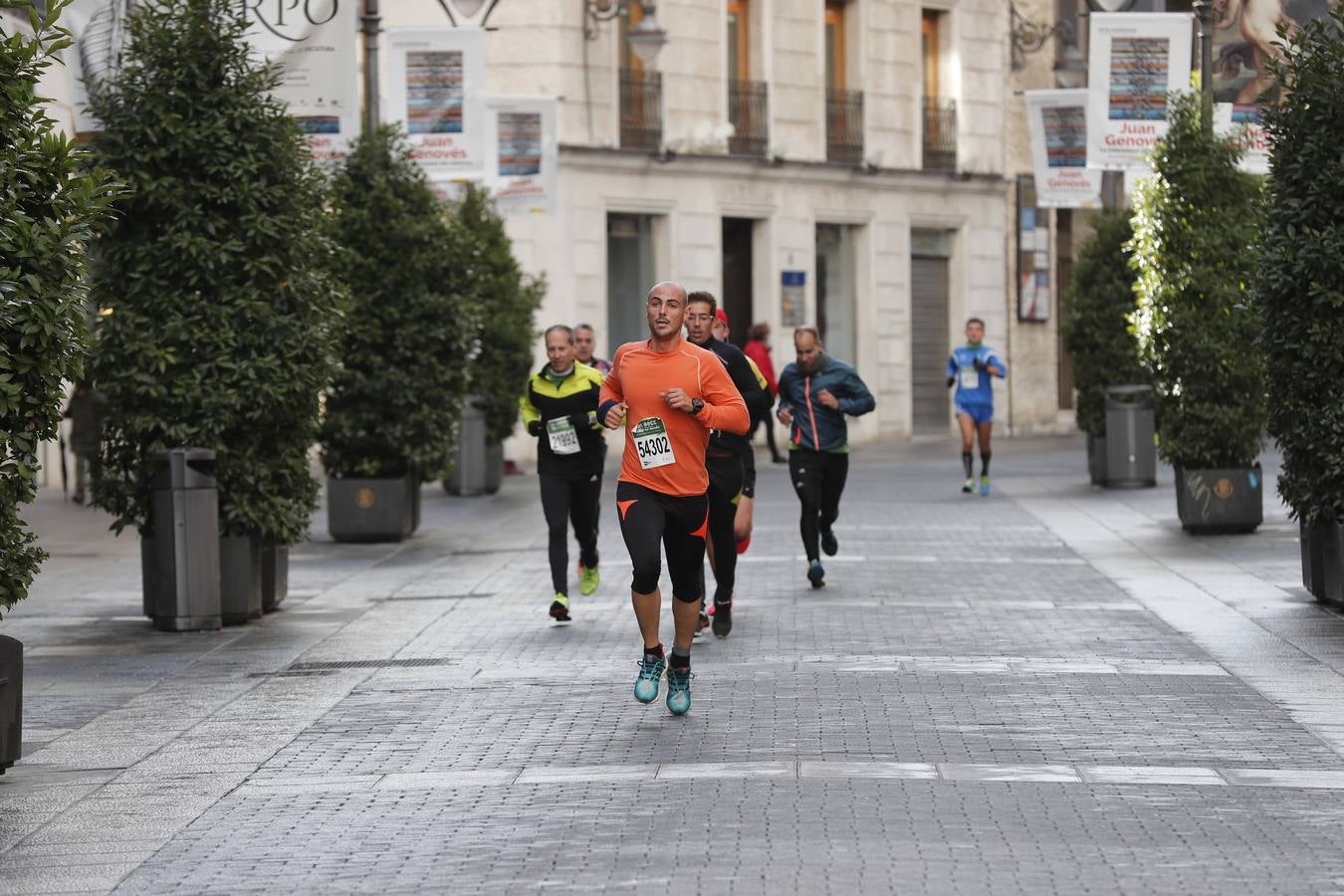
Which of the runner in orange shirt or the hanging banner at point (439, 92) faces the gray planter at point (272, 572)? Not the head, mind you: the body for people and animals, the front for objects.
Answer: the hanging banner

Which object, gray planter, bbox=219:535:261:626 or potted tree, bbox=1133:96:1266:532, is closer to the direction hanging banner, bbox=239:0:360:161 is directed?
the gray planter

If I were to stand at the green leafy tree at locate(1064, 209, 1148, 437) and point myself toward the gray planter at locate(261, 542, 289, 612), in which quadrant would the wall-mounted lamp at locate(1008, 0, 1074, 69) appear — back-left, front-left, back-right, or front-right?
back-right

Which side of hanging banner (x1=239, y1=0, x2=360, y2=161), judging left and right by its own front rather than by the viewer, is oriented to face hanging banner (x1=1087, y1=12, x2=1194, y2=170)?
left

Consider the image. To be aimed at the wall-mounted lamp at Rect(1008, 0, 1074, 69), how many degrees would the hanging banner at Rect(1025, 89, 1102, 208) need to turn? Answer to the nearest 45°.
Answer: approximately 180°

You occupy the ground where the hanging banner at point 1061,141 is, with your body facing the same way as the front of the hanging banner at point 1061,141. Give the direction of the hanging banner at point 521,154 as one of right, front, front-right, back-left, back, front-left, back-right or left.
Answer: right

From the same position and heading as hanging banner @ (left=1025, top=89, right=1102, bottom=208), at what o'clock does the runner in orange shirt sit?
The runner in orange shirt is roughly at 12 o'clock from the hanging banner.

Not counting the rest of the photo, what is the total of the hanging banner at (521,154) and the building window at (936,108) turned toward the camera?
2
